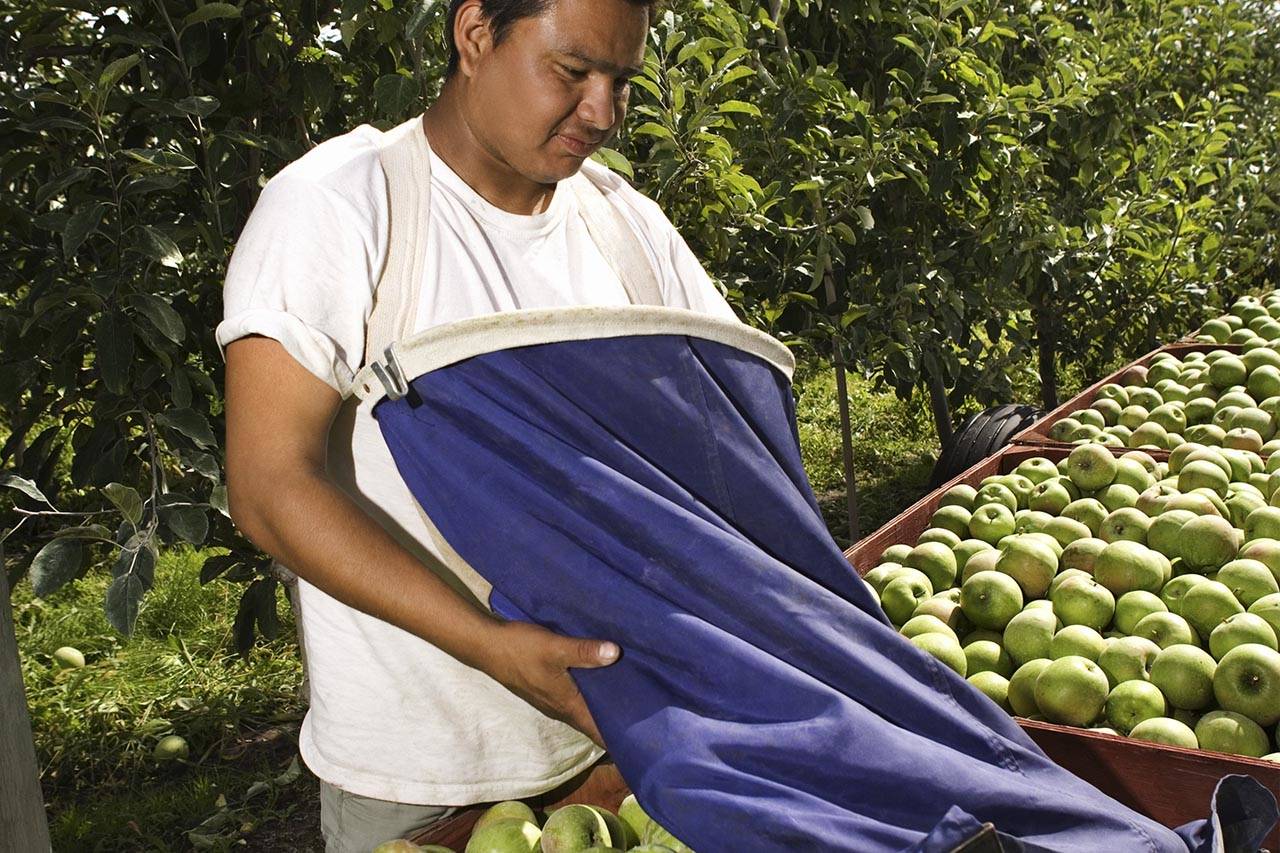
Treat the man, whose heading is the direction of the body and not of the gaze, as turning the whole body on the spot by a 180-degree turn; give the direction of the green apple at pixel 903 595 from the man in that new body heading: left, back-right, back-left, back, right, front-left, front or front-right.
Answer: right

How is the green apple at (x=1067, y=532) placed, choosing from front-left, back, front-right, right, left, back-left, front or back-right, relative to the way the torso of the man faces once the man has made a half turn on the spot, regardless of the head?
right

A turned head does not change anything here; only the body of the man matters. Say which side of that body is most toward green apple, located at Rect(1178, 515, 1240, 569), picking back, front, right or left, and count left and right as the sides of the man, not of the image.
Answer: left

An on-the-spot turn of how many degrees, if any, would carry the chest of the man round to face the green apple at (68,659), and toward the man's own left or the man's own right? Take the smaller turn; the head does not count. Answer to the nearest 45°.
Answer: approximately 180°

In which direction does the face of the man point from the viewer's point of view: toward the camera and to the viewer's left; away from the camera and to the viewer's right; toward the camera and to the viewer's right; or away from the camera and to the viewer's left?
toward the camera and to the viewer's right

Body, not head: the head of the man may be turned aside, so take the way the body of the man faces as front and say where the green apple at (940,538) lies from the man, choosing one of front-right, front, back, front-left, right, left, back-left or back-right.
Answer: left

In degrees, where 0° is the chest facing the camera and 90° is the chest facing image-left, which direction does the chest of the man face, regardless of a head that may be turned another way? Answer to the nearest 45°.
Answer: approximately 315°

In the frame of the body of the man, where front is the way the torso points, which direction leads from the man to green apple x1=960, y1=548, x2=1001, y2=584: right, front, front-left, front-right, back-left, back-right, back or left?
left

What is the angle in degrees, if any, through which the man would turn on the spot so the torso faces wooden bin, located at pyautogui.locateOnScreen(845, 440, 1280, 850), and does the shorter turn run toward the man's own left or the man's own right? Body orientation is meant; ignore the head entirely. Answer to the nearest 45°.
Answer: approximately 45° to the man's own left

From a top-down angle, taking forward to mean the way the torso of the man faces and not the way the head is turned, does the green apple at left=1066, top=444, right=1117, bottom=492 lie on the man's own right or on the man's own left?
on the man's own left

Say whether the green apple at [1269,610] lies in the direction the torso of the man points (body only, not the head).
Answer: no

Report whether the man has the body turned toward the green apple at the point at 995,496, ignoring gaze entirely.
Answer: no

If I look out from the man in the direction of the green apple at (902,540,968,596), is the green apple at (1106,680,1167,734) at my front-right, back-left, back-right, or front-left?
front-right

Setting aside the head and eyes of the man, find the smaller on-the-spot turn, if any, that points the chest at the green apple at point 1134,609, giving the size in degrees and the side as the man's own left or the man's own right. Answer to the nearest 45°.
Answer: approximately 90° to the man's own left

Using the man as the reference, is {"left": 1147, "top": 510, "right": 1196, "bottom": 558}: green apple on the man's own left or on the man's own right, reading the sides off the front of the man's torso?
on the man's own left

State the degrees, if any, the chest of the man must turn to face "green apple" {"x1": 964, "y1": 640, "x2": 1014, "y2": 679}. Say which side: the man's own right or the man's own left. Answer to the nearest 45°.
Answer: approximately 90° to the man's own left

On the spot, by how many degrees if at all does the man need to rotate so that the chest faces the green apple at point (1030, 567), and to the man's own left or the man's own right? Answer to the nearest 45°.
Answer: approximately 90° to the man's own left

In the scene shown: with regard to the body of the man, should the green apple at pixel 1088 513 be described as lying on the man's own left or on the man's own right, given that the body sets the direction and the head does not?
on the man's own left
